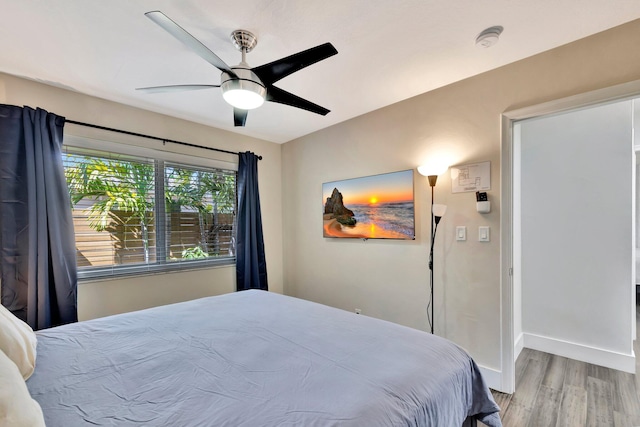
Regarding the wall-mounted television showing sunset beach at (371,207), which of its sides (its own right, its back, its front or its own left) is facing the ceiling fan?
front

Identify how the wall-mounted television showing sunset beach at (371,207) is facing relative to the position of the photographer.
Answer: facing the viewer and to the left of the viewer

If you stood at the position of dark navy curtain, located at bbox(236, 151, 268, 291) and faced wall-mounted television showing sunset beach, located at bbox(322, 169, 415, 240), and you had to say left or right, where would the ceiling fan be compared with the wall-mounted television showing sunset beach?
right

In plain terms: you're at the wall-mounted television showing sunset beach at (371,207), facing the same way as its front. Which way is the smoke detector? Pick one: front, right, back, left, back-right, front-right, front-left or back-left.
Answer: left

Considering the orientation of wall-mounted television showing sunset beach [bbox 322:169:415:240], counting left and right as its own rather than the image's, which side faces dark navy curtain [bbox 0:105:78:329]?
front

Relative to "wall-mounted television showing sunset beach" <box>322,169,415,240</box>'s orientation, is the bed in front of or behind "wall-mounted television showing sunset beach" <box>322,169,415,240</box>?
in front

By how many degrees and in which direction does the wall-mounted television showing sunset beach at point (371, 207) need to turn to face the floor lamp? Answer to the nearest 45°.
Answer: approximately 90° to its left

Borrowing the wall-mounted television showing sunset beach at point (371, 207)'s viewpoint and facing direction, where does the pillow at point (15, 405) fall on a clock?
The pillow is roughly at 11 o'clock from the wall-mounted television showing sunset beach.

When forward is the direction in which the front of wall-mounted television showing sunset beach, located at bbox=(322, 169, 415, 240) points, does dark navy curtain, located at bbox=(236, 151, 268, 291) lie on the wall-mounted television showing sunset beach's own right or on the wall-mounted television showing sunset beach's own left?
on the wall-mounted television showing sunset beach's own right

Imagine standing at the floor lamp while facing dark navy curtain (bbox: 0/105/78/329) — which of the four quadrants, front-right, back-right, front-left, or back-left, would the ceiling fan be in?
front-left

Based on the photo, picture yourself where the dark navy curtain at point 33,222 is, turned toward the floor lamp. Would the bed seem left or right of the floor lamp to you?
right

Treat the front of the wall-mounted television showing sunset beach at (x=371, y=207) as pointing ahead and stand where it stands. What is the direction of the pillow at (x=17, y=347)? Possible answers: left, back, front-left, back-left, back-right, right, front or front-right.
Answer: front
